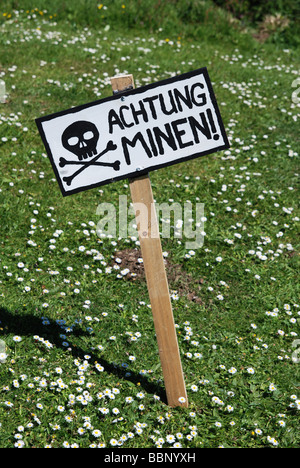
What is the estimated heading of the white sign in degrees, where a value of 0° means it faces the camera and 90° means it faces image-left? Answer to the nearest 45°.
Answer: approximately 0°
